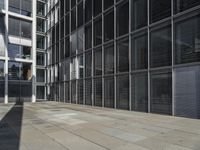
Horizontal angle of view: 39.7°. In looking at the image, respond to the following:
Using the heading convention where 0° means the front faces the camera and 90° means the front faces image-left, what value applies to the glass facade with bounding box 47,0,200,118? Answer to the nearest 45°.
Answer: approximately 45°
